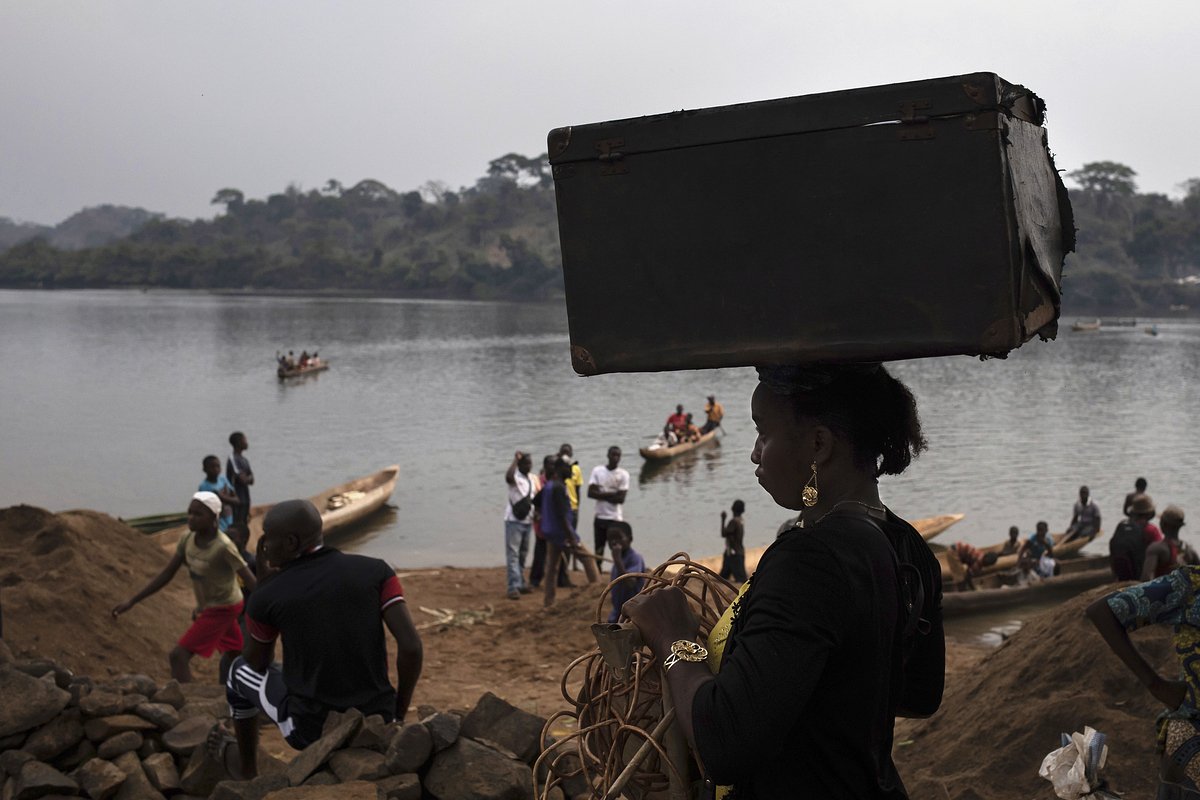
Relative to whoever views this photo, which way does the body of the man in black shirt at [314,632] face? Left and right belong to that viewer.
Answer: facing away from the viewer and to the left of the viewer

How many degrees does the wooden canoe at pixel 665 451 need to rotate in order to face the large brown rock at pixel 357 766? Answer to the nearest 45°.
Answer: approximately 45° to its left

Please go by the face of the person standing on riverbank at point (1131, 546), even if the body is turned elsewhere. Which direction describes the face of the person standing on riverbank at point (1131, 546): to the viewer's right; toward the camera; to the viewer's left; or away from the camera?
away from the camera

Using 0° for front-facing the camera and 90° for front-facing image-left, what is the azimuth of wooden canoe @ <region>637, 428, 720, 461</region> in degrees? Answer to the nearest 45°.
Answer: approximately 45°
